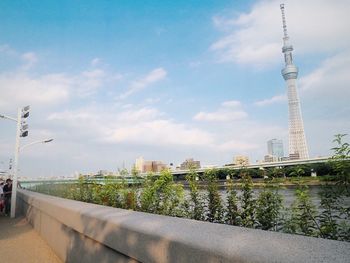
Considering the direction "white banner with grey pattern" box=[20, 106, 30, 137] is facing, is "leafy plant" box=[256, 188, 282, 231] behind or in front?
in front

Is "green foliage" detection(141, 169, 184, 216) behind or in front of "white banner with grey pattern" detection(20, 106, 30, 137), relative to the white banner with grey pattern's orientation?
in front

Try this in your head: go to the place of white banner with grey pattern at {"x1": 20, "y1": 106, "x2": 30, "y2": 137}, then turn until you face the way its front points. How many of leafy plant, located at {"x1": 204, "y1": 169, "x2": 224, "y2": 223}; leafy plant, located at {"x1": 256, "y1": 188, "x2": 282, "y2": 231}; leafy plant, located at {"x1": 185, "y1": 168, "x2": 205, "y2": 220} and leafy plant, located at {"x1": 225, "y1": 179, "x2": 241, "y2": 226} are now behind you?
0

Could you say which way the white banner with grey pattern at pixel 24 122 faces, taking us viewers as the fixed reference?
facing the viewer and to the right of the viewer
